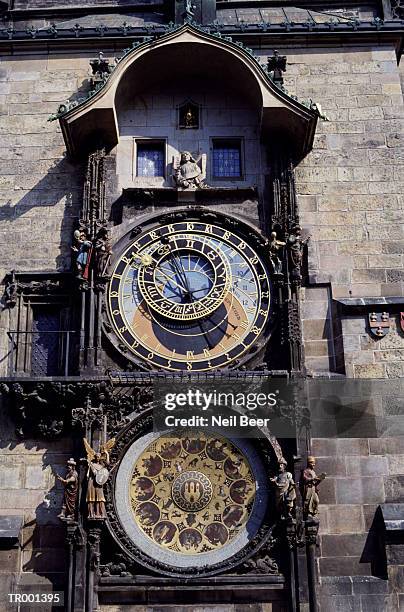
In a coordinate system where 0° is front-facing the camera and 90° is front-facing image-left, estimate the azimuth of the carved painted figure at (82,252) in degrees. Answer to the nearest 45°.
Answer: approximately 45°

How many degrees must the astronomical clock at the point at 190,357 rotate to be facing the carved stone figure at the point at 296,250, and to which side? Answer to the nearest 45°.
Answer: approximately 90° to its left

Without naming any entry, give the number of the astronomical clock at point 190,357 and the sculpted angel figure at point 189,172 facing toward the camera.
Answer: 2

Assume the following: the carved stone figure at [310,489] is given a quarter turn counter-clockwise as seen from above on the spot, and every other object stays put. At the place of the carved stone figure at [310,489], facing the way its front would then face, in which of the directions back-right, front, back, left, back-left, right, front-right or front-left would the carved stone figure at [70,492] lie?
back-left

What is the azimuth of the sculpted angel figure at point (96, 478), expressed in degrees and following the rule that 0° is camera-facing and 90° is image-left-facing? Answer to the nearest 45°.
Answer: approximately 0°
